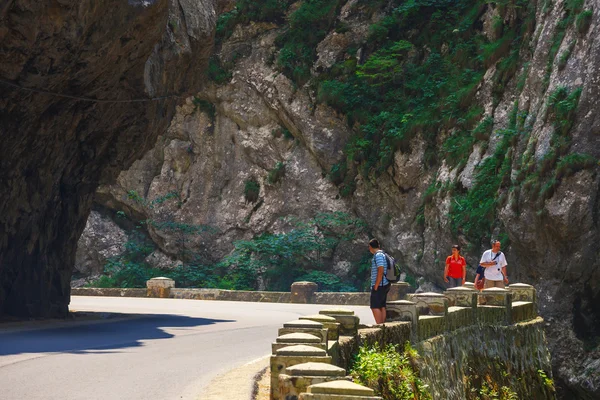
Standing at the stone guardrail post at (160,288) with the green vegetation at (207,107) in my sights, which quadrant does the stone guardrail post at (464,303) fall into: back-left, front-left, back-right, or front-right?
back-right

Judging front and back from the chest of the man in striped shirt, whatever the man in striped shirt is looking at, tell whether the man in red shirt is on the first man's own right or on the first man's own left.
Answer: on the first man's own right

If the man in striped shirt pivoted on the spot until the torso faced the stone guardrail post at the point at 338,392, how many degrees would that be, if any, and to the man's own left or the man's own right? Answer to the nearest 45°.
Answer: approximately 90° to the man's own left

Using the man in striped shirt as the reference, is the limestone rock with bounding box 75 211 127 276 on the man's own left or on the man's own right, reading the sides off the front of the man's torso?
on the man's own right

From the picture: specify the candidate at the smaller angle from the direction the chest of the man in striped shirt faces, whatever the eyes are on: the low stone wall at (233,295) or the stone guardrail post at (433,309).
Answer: the low stone wall

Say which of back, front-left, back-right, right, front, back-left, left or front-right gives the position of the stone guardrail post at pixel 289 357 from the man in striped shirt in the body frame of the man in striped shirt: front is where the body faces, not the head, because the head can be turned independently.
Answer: left

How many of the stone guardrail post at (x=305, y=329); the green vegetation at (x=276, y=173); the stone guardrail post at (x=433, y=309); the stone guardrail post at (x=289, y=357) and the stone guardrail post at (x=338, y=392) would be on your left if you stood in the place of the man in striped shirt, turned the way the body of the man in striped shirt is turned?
3

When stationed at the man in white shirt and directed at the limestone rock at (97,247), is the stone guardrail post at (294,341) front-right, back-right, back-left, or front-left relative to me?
back-left

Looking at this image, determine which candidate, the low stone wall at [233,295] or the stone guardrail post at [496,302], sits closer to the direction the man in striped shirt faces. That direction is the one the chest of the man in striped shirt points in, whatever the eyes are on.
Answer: the low stone wall

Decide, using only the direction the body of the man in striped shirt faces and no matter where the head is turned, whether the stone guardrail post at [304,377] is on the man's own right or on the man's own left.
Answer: on the man's own left

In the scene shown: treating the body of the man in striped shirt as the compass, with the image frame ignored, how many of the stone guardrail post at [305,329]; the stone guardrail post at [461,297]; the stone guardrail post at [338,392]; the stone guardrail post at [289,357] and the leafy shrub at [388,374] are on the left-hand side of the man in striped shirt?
4

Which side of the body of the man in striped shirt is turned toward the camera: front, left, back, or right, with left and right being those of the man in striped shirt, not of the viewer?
left

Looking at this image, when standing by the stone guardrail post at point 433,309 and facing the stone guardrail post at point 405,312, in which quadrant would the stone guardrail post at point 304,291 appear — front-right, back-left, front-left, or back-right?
back-right
